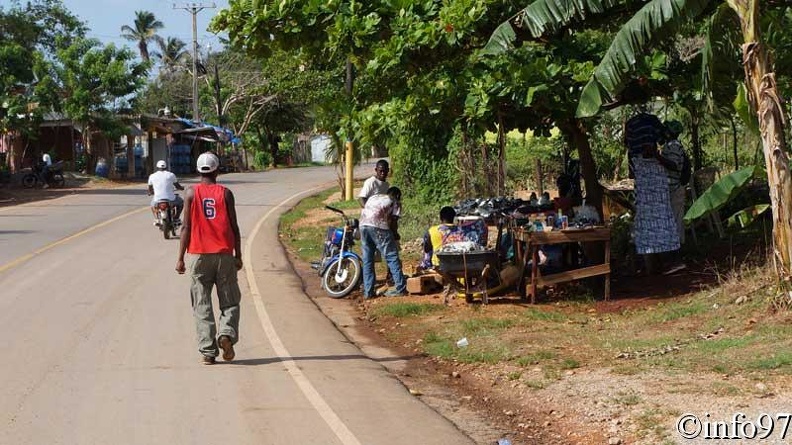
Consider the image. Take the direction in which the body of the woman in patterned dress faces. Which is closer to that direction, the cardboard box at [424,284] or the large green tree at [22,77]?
the large green tree

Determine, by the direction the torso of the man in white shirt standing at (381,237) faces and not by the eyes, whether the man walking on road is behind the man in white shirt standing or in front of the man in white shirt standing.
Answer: behind

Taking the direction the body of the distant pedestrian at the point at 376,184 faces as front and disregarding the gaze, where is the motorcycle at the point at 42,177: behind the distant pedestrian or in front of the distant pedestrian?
behind

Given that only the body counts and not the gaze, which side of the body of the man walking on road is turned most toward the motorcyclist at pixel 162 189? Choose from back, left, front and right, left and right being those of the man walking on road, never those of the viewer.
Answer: front

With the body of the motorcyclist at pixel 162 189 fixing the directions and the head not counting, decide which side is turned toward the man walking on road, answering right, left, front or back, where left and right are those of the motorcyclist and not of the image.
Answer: back

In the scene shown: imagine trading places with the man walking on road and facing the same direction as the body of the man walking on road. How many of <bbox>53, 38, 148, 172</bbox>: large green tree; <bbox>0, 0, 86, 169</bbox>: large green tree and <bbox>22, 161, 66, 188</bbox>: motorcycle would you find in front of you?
3

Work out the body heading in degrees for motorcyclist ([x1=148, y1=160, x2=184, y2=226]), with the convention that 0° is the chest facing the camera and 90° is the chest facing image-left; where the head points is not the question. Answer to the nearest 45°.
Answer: approximately 180°

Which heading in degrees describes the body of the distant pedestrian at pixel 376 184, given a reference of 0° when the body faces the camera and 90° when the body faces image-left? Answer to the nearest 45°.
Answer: approximately 315°

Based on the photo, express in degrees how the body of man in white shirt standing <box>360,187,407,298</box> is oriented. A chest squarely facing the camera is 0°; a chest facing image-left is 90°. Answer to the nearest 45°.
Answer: approximately 225°

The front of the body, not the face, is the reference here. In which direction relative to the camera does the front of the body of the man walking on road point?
away from the camera

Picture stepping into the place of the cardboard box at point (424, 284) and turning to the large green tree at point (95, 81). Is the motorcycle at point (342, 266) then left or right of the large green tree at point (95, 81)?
left

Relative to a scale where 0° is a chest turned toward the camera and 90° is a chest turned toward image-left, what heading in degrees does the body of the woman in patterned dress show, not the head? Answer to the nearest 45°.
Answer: approximately 180°

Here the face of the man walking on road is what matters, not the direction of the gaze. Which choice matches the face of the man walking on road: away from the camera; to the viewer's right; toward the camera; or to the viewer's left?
away from the camera
